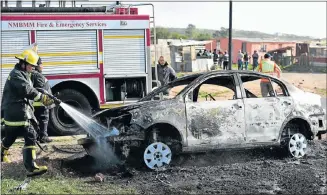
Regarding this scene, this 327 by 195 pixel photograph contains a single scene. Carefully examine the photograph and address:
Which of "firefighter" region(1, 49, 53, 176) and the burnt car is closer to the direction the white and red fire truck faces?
the firefighter

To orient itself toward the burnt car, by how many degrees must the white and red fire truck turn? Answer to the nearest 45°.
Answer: approximately 135° to its left

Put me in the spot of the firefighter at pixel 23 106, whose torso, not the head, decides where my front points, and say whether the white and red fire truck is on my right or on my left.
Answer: on my left

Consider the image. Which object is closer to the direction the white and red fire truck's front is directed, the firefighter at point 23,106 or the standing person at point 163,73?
the firefighter

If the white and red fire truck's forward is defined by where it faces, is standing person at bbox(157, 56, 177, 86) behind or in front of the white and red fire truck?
behind

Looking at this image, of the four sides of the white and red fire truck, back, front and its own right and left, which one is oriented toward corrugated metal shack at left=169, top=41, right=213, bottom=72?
right

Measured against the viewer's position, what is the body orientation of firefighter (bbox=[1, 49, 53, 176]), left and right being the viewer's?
facing to the right of the viewer

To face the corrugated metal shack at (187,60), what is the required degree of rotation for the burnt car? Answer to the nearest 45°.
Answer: approximately 135° to its right

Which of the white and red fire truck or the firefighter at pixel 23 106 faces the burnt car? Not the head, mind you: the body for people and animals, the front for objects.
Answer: the firefighter

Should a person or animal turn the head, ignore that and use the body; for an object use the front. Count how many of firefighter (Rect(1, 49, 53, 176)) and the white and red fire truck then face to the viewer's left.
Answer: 1

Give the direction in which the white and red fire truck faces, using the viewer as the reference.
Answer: facing to the left of the viewer

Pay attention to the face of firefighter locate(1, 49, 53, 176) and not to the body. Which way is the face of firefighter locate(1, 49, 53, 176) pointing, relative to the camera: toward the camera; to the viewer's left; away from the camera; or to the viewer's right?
to the viewer's right
